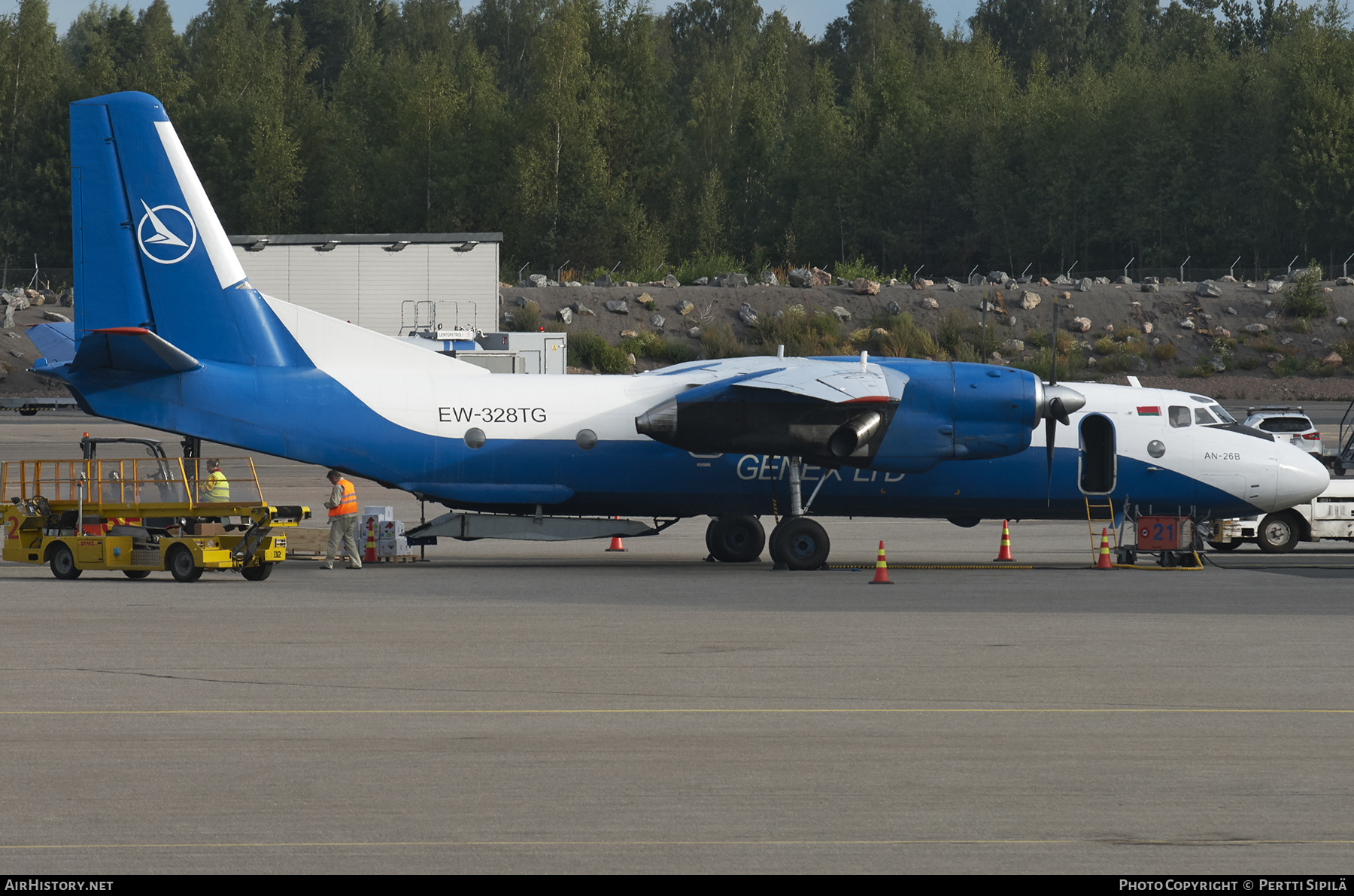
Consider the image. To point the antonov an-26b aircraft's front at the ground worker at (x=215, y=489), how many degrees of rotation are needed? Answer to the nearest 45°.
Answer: approximately 180°

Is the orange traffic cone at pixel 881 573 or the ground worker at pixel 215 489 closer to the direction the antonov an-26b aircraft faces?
the orange traffic cone

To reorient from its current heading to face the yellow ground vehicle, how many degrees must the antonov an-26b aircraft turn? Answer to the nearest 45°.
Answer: approximately 180°

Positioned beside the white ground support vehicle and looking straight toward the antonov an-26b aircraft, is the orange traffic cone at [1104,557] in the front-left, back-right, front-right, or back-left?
front-left

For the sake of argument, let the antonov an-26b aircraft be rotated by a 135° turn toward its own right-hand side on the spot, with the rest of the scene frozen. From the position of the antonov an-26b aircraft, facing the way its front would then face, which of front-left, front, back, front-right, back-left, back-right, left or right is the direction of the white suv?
back

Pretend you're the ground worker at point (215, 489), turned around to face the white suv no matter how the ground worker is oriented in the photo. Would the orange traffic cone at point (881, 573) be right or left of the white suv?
right

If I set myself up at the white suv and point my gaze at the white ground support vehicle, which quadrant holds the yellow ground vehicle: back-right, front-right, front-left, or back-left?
front-right

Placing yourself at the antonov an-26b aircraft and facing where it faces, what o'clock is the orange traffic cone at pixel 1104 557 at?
The orange traffic cone is roughly at 12 o'clock from the antonov an-26b aircraft.

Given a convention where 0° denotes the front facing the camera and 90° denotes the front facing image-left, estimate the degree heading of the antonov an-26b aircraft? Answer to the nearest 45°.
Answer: approximately 270°

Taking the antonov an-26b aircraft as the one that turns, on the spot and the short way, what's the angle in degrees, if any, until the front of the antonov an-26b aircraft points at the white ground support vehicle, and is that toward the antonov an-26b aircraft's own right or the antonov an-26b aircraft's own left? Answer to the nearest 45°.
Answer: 0° — it already faces it
